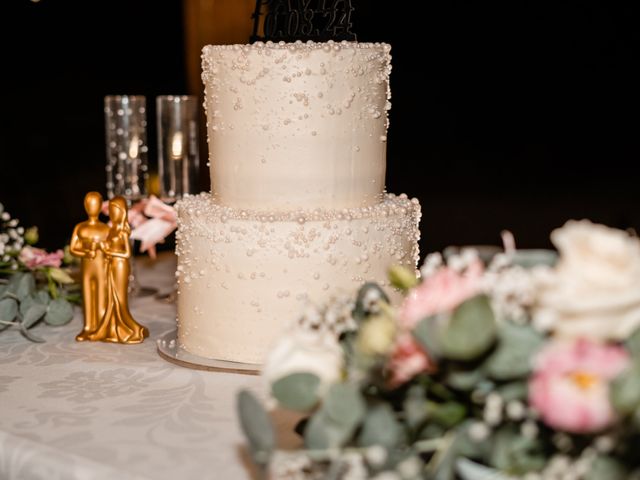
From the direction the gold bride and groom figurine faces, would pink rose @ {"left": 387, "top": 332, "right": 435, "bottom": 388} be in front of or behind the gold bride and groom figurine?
in front

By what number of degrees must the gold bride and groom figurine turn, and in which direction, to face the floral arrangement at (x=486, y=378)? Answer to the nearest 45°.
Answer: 0° — it already faces it

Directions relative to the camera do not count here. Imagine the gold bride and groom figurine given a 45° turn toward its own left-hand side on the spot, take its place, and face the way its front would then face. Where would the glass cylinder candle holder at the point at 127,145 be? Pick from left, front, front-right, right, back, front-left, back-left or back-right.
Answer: back-left

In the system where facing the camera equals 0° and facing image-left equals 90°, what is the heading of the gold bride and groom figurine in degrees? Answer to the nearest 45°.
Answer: approximately 0°

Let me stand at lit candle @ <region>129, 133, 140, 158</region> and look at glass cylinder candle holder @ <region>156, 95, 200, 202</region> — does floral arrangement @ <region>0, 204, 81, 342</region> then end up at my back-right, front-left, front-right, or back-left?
back-right

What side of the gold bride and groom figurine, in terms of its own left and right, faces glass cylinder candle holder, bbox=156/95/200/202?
back
